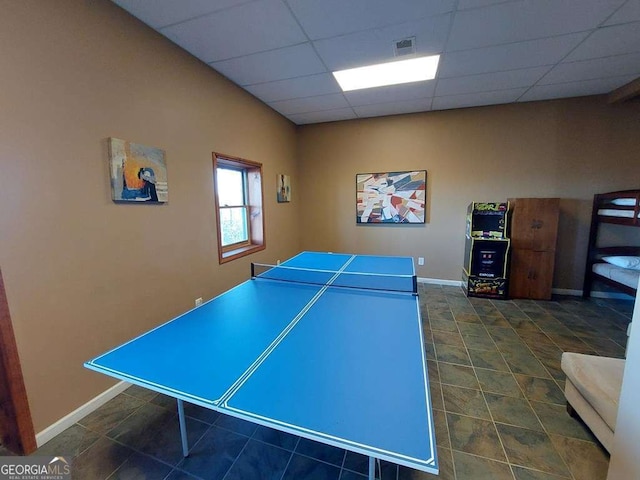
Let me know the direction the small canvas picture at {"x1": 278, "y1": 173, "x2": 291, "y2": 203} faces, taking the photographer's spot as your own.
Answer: facing the viewer and to the right of the viewer

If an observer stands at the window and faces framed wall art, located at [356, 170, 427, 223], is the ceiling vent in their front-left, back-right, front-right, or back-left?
front-right

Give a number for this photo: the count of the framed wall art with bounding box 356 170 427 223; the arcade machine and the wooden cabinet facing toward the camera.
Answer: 3

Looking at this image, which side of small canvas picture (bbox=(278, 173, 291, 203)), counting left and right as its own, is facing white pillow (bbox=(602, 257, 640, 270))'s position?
front

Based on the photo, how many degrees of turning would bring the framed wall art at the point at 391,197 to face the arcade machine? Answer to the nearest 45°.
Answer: approximately 90° to its left

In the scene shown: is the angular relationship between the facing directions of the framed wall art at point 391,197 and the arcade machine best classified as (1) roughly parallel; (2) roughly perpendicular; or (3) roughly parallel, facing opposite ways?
roughly parallel

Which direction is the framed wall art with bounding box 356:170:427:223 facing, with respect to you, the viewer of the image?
facing the viewer

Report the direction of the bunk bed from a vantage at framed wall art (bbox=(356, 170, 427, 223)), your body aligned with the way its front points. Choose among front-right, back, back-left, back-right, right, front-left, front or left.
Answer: left

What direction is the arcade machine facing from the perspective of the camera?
toward the camera

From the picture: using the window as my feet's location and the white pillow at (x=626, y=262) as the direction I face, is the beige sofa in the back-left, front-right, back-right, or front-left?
front-right
